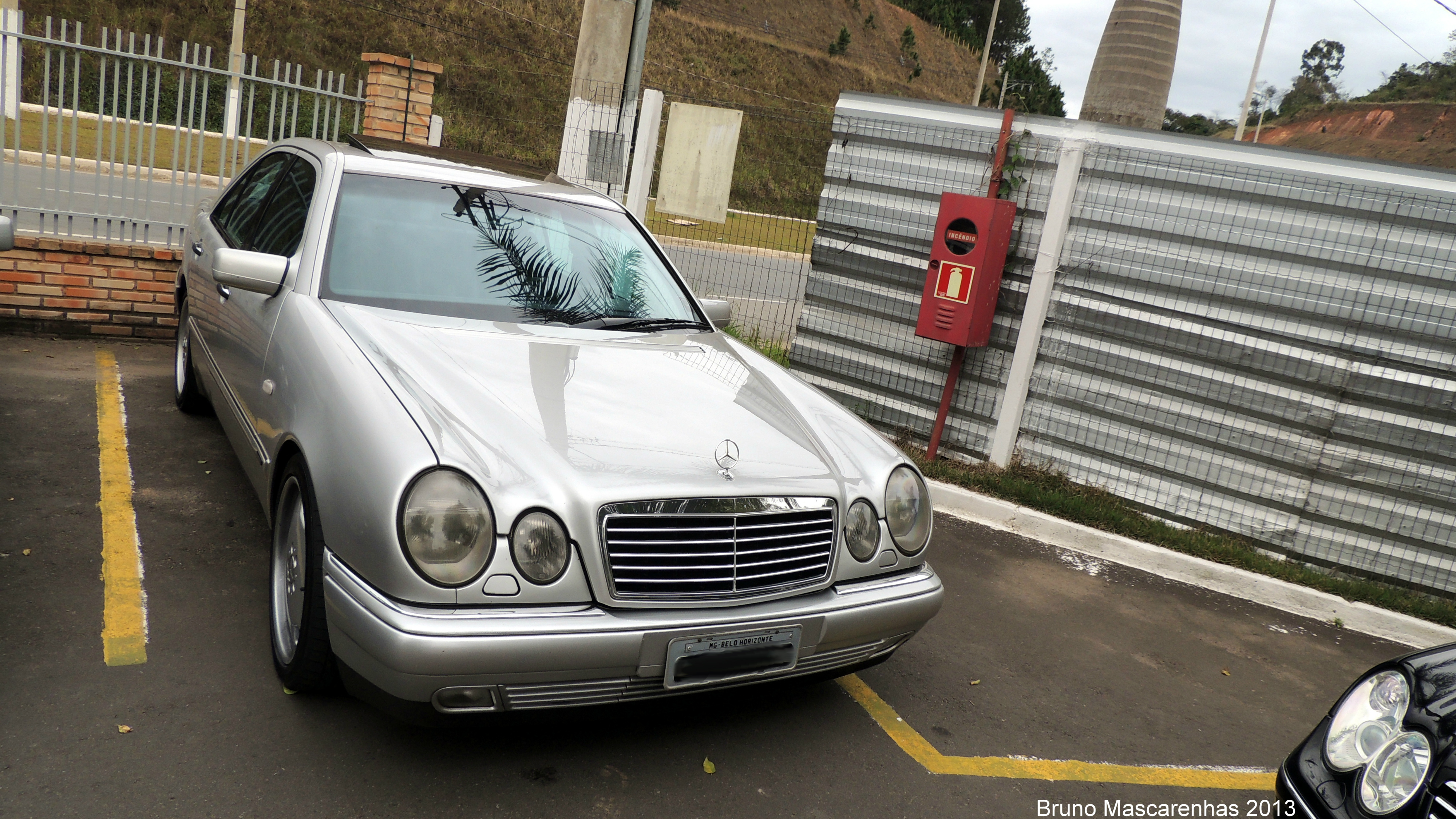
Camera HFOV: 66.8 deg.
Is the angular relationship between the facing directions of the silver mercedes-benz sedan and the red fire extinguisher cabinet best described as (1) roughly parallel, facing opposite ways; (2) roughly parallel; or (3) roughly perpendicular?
roughly perpendicular

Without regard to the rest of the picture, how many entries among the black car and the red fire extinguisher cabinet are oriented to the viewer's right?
0

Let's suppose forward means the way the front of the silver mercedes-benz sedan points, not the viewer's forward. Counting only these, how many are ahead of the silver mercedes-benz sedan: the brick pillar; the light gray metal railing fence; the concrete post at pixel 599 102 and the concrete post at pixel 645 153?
0

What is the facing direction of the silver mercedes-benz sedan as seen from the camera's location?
facing the viewer and to the right of the viewer

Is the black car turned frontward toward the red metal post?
no

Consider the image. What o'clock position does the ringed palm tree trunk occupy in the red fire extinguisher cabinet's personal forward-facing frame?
The ringed palm tree trunk is roughly at 5 o'clock from the red fire extinguisher cabinet.

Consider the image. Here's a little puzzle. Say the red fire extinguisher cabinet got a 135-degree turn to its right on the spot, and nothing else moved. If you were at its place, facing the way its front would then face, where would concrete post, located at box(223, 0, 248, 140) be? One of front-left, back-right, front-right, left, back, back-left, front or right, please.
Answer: left

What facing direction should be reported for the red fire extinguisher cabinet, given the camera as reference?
facing the viewer and to the left of the viewer

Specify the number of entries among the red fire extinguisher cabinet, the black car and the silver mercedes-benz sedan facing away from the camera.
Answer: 0

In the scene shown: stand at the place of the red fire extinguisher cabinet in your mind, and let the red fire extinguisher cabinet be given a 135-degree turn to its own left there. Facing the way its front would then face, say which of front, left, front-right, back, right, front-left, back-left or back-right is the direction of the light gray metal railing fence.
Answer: back

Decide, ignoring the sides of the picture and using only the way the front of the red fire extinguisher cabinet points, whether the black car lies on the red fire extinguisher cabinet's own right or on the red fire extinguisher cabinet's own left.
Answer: on the red fire extinguisher cabinet's own left
